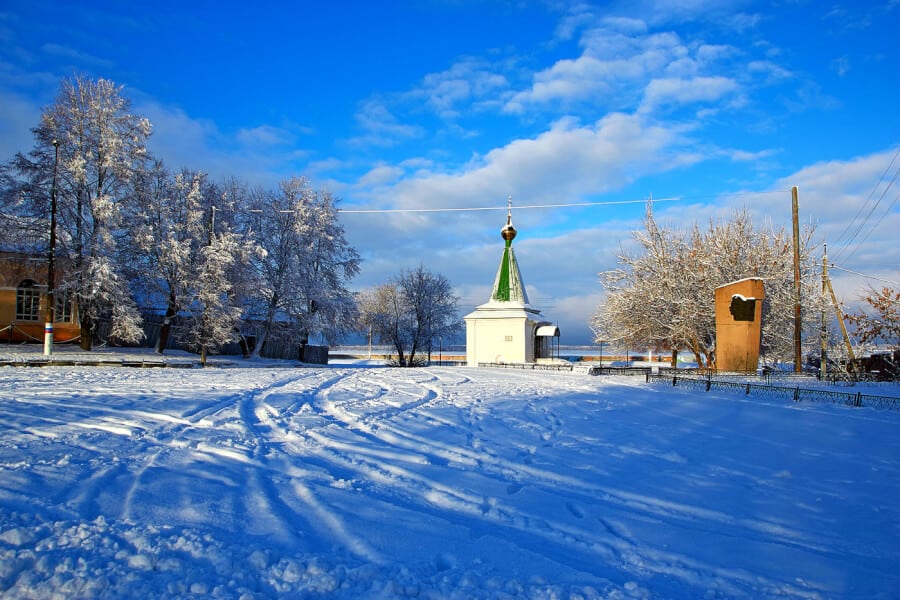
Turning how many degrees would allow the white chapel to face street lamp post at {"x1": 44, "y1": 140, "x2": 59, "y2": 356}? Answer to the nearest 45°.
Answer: approximately 135° to its right

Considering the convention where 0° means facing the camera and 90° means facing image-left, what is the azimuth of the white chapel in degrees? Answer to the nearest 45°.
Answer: approximately 270°

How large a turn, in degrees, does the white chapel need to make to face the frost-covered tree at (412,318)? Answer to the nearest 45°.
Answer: approximately 135° to its left

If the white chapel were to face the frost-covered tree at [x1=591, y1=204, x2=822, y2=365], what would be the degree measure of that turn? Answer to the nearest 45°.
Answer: approximately 45° to its right

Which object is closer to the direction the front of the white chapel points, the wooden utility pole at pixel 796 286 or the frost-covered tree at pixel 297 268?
the wooden utility pole

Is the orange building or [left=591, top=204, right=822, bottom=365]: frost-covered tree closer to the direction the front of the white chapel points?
the frost-covered tree

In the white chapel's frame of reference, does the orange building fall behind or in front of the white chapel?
behind

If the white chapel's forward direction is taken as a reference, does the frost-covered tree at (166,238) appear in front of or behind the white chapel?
behind
